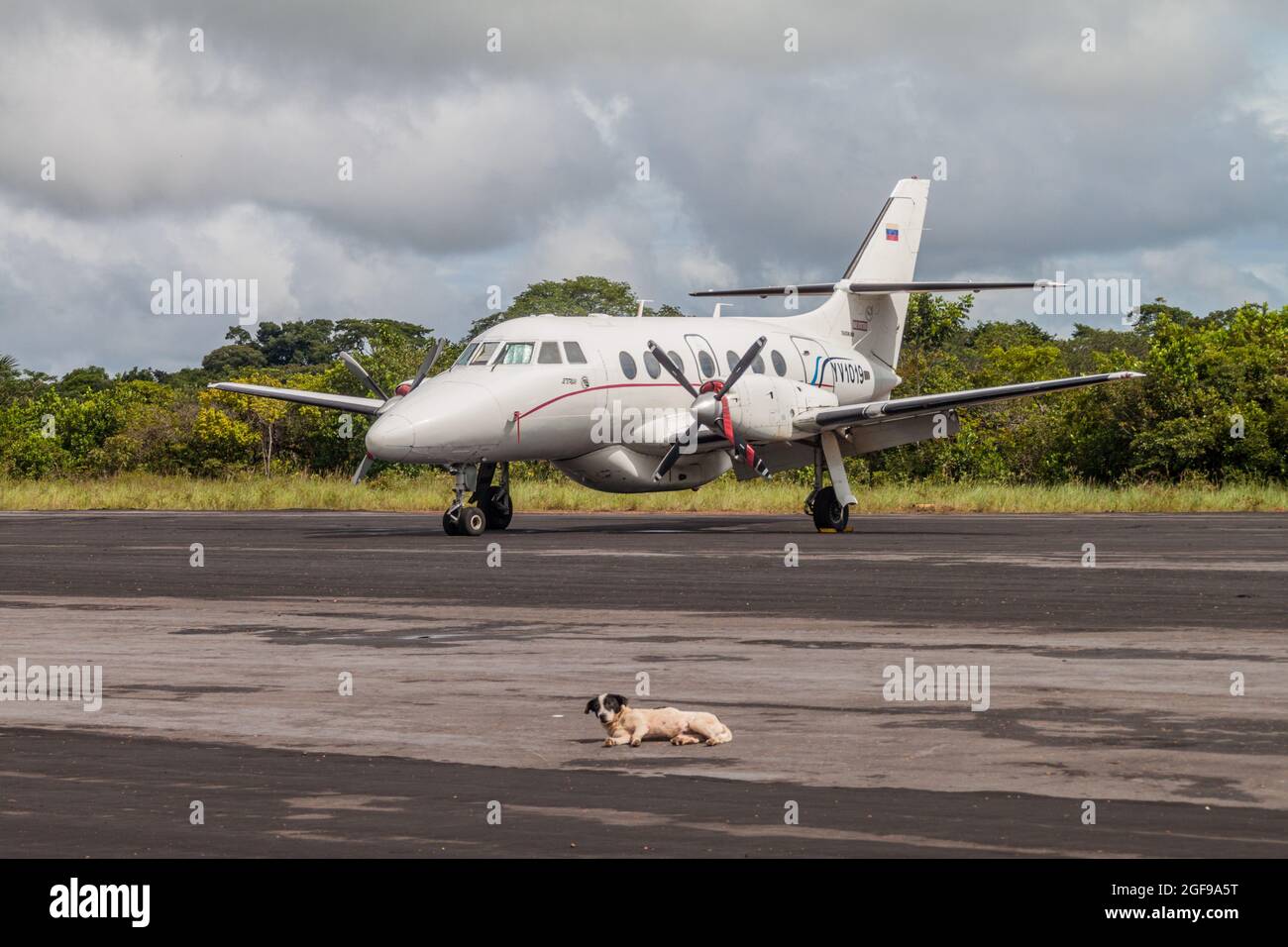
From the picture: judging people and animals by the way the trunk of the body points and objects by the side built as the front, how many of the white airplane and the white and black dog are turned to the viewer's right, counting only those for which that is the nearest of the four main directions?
0

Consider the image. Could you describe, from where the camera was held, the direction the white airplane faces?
facing the viewer and to the left of the viewer

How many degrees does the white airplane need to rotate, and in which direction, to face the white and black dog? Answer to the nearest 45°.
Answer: approximately 45° to its left

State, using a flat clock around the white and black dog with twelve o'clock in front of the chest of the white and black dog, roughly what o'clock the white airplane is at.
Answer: The white airplane is roughly at 3 o'clock from the white and black dog.

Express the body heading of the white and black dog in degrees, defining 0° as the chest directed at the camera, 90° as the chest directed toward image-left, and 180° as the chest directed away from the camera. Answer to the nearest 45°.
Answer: approximately 90°
